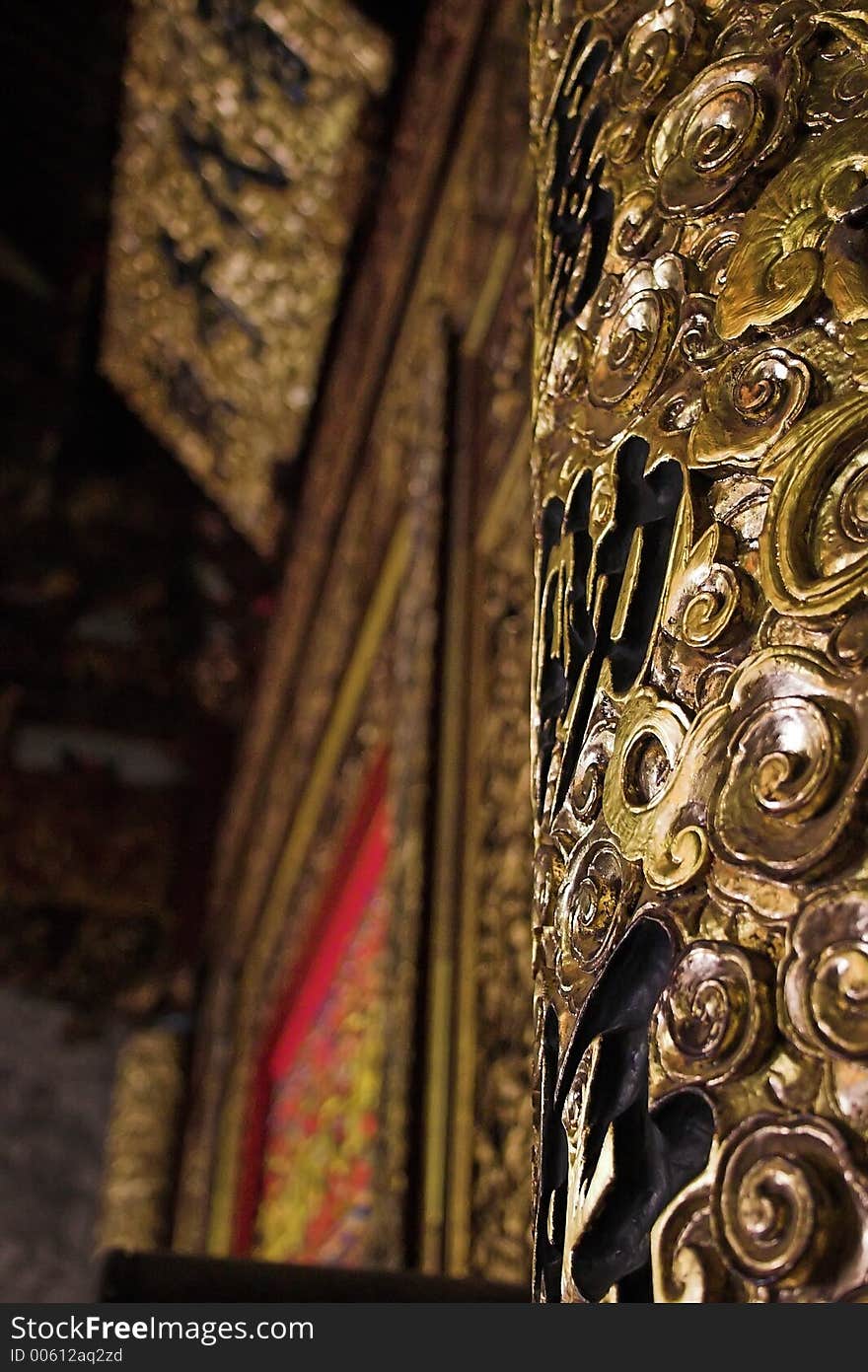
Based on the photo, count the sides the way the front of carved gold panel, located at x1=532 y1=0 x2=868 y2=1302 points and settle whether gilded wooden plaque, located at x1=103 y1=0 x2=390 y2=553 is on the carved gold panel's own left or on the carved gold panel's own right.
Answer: on the carved gold panel's own right

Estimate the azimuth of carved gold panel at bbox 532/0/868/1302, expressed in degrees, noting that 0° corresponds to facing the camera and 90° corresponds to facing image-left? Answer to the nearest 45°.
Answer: approximately 45°
